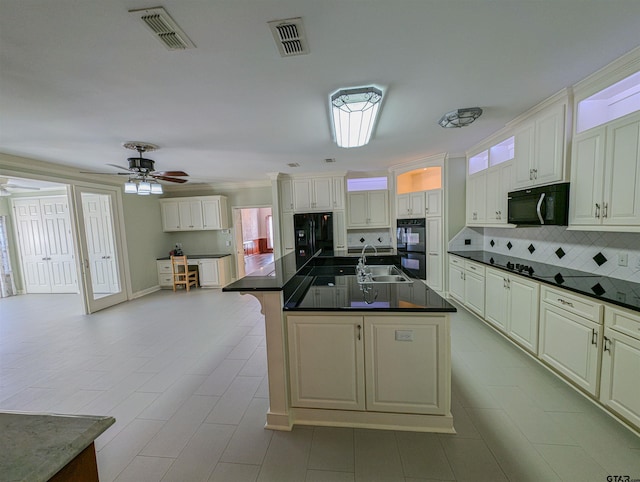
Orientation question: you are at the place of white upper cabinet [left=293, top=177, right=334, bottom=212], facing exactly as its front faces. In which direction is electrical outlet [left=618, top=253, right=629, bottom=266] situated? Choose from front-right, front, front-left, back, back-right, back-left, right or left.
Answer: front-left

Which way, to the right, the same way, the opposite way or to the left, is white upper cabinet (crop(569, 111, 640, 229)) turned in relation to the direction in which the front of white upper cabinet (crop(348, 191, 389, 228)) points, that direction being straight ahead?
to the right

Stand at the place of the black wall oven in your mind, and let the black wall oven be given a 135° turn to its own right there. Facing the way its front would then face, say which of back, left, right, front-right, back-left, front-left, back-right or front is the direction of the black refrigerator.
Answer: left

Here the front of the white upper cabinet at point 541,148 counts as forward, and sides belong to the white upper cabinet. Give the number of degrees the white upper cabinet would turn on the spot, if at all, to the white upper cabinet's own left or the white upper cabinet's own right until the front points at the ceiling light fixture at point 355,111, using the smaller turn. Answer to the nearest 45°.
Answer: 0° — it already faces it

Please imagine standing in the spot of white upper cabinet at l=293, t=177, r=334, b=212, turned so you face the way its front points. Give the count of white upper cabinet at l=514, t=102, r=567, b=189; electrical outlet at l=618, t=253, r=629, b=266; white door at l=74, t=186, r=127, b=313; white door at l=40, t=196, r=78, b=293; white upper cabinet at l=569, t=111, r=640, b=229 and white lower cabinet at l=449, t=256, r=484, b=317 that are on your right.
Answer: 2

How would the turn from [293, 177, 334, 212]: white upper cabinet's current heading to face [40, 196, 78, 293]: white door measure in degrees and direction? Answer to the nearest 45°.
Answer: approximately 90° to its right

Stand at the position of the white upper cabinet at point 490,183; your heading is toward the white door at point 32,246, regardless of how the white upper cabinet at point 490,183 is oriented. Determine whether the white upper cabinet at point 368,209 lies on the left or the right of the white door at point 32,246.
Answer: right

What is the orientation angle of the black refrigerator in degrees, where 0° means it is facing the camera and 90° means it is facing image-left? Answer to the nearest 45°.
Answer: approximately 0°

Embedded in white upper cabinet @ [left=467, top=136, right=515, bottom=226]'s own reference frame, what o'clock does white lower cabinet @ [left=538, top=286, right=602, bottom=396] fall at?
The white lower cabinet is roughly at 10 o'clock from the white upper cabinet.

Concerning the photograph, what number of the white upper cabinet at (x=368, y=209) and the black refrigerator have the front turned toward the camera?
2

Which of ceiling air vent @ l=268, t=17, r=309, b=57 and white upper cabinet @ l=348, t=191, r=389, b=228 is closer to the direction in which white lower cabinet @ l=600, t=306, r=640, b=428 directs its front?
the ceiling air vent

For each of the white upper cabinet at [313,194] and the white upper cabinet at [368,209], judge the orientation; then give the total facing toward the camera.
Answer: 2

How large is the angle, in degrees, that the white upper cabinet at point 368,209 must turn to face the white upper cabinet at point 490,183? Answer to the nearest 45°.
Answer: approximately 45° to its left

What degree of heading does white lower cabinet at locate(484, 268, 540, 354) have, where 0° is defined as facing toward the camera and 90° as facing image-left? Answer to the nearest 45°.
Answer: approximately 45°
